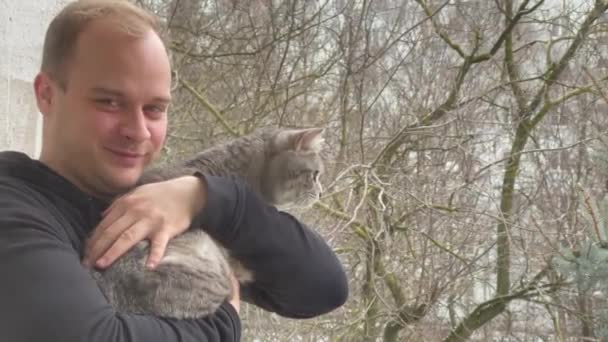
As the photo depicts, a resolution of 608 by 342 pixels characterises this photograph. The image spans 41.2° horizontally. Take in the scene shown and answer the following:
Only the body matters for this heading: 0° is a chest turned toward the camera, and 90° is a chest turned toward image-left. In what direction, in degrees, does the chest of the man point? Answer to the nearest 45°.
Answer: approximately 315°

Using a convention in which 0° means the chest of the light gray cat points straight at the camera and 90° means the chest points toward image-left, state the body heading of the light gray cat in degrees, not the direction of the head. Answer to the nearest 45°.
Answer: approximately 270°
